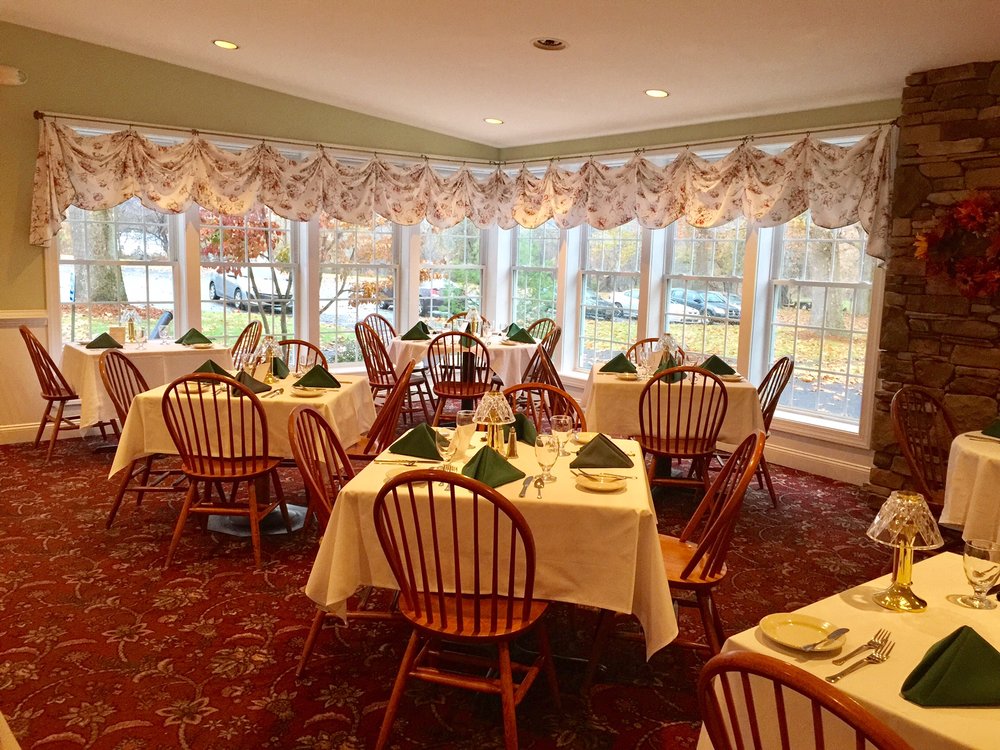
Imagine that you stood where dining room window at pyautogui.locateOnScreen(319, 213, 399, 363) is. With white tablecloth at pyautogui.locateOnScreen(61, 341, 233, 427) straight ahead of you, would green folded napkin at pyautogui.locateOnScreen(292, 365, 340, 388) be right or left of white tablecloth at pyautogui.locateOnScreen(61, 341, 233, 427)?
left

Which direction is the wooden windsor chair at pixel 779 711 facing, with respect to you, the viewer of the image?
facing away from the viewer and to the right of the viewer

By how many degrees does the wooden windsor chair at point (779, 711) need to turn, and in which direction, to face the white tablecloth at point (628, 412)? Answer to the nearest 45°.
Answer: approximately 45° to its left

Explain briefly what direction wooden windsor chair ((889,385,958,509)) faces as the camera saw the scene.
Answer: facing away from the viewer and to the right of the viewer

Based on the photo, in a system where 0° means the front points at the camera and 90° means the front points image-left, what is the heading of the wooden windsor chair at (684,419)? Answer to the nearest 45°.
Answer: approximately 180°

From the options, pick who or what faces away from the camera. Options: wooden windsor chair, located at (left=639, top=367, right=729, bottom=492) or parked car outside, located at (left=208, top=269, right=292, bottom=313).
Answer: the wooden windsor chair
